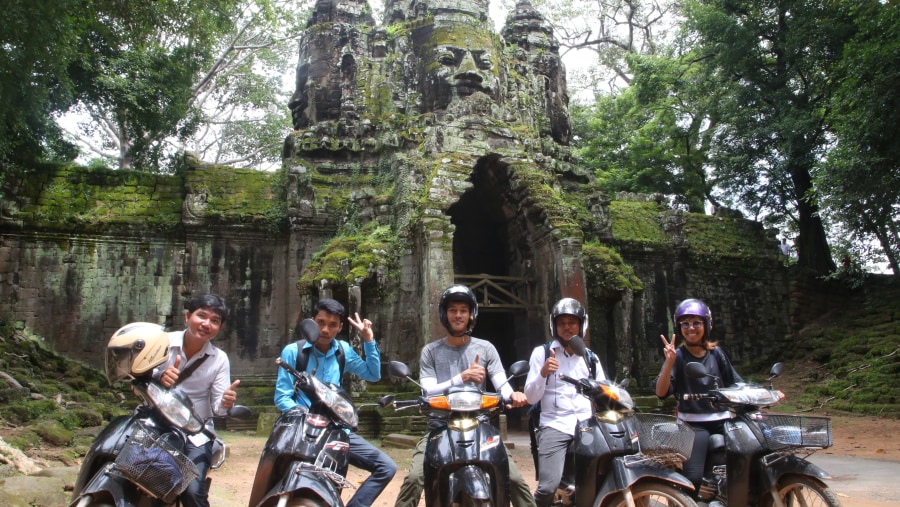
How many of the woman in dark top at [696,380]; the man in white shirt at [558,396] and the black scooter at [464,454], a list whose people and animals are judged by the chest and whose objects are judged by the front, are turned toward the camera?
3

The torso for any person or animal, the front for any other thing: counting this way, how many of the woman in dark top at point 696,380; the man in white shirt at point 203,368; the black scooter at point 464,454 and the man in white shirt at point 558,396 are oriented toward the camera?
4

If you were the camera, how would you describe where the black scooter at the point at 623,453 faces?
facing the viewer and to the right of the viewer

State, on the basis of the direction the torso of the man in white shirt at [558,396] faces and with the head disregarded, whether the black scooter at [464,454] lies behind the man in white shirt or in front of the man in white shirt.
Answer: in front

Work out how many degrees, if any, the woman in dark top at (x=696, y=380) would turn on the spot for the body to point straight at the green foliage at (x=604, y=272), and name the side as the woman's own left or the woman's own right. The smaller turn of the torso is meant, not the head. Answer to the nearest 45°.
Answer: approximately 180°

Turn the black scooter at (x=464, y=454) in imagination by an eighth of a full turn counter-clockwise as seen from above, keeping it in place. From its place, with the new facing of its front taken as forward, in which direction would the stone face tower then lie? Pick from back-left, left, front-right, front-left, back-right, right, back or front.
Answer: back-left

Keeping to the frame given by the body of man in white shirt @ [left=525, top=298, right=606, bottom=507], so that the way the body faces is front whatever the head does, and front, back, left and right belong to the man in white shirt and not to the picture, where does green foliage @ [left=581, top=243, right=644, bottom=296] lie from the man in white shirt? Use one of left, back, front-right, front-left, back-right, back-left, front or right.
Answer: back

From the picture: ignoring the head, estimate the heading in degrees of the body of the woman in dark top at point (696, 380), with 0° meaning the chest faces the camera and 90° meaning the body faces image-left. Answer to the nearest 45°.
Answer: approximately 0°

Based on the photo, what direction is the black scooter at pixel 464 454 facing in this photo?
toward the camera

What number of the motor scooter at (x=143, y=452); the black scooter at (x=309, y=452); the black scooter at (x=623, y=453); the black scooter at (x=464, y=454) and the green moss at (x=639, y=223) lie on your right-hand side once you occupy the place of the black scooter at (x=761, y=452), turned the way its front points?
4

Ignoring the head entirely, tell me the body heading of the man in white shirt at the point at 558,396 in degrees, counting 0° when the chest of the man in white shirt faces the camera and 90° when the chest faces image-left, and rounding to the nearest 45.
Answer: approximately 0°

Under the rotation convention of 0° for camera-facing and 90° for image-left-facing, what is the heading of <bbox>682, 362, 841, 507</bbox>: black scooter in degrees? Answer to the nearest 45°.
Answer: approximately 315°

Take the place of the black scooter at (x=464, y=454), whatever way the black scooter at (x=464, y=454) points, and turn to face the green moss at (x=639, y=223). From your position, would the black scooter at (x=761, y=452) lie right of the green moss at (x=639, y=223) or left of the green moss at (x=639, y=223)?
right

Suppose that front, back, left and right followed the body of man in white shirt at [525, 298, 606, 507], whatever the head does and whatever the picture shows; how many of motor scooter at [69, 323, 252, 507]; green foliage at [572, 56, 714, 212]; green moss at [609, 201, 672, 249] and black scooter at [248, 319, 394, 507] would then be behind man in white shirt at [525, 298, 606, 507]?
2

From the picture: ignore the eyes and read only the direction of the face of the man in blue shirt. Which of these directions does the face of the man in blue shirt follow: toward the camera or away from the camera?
toward the camera
